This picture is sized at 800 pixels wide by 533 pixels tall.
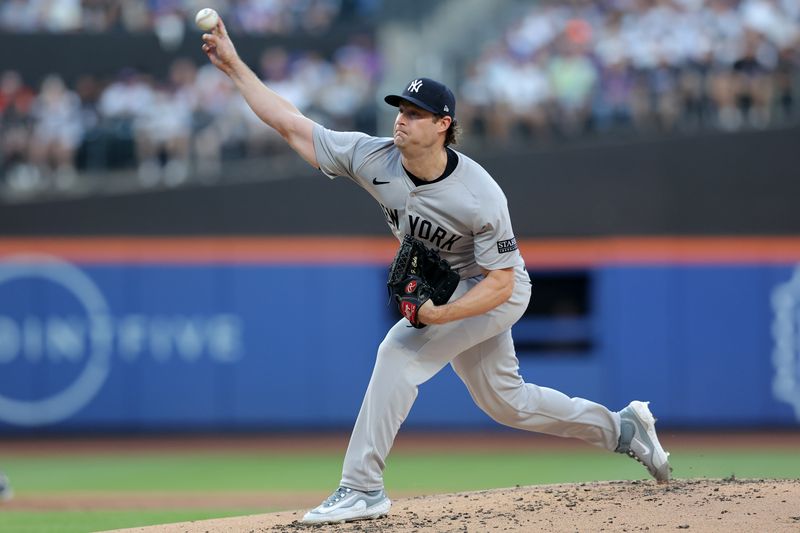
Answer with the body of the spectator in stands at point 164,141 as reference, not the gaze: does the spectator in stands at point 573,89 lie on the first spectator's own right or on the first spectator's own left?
on the first spectator's own left

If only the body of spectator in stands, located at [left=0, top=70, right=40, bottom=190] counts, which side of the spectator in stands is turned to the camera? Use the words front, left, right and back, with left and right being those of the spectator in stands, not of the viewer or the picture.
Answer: front

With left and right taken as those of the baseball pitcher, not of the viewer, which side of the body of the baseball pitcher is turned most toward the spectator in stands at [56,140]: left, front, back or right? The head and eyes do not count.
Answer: right

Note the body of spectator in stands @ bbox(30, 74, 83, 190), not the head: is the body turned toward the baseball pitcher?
yes

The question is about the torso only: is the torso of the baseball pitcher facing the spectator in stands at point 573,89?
no

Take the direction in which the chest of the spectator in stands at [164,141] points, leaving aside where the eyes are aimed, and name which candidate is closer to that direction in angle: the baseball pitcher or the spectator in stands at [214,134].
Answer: the baseball pitcher

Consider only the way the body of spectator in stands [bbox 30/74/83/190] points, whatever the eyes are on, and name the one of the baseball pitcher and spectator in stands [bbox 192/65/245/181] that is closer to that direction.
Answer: the baseball pitcher

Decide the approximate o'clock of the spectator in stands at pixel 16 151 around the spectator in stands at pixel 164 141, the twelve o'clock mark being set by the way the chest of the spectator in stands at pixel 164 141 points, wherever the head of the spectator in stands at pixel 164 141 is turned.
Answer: the spectator in stands at pixel 16 151 is roughly at 3 o'clock from the spectator in stands at pixel 164 141.

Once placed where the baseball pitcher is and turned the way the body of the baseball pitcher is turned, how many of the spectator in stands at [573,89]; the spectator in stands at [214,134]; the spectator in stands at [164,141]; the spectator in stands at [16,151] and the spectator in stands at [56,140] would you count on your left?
0

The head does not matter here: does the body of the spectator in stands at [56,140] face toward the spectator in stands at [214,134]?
no

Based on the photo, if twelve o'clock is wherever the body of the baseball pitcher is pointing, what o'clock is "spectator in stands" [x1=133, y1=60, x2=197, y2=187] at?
The spectator in stands is roughly at 4 o'clock from the baseball pitcher.

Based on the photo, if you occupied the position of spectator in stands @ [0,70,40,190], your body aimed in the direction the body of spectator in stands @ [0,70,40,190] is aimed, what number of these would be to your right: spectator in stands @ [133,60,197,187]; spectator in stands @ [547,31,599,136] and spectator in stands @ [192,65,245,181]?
0

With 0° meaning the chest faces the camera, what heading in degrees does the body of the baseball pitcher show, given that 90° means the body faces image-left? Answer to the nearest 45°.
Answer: approximately 45°

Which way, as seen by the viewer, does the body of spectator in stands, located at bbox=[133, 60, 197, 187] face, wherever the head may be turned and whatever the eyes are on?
toward the camera

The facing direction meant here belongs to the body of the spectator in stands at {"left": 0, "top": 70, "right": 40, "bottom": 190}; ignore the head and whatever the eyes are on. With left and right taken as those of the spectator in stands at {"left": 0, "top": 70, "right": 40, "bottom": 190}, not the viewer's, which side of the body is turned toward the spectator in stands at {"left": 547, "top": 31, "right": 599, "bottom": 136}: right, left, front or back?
left

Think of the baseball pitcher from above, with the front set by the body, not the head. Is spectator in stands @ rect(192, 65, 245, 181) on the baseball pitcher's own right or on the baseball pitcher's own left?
on the baseball pitcher's own right
